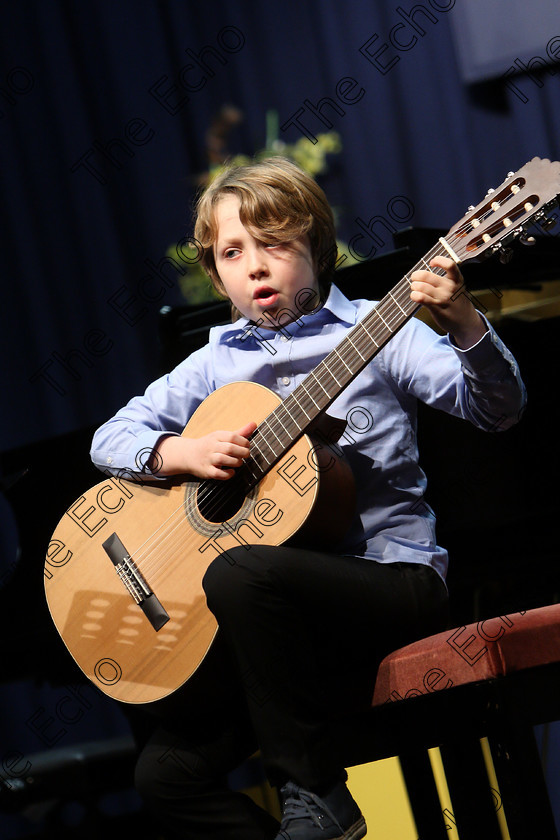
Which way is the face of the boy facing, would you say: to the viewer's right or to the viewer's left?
to the viewer's left

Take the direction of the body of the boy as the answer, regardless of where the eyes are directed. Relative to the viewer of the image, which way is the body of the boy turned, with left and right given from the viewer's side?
facing the viewer and to the left of the viewer
